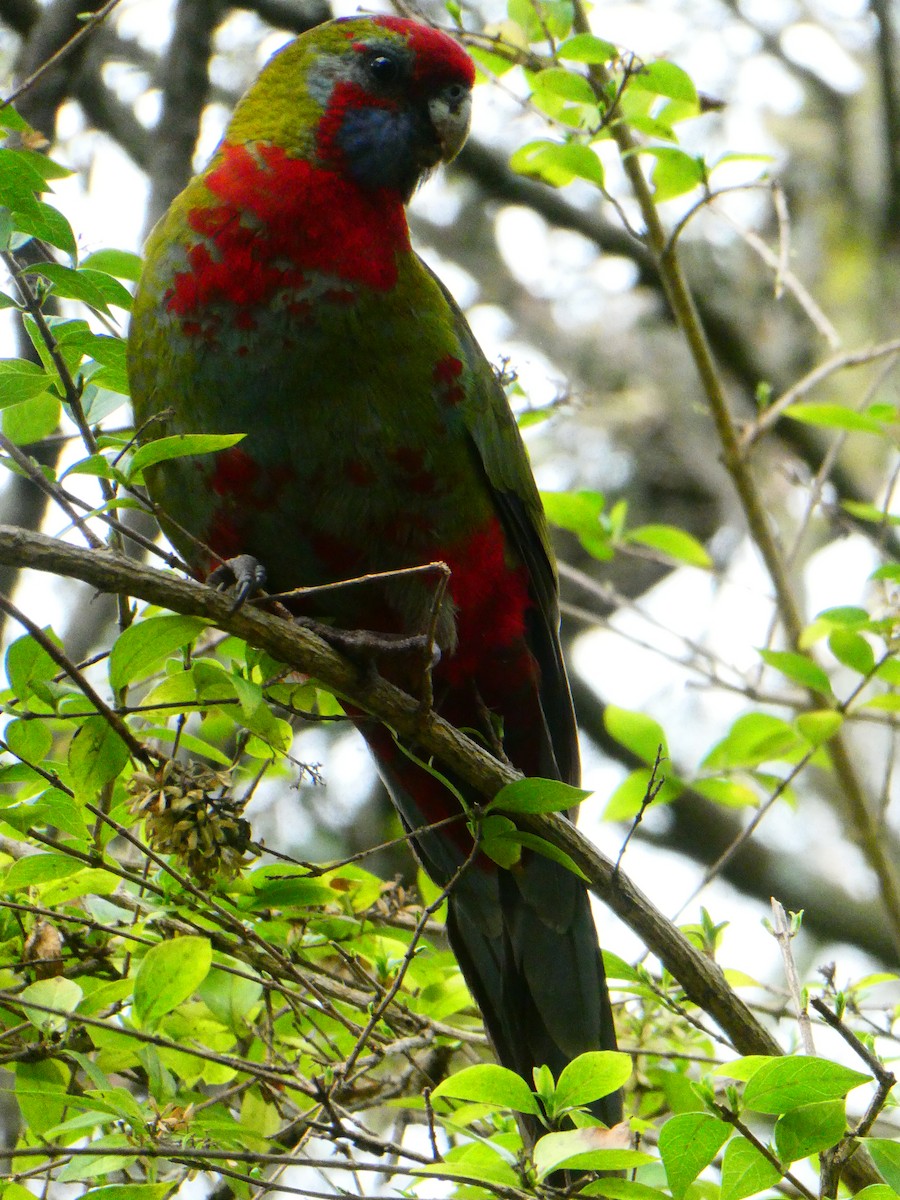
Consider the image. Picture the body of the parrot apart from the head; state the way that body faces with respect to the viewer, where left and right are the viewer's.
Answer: facing the viewer and to the left of the viewer

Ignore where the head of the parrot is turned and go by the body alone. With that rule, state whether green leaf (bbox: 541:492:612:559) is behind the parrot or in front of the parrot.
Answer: behind
